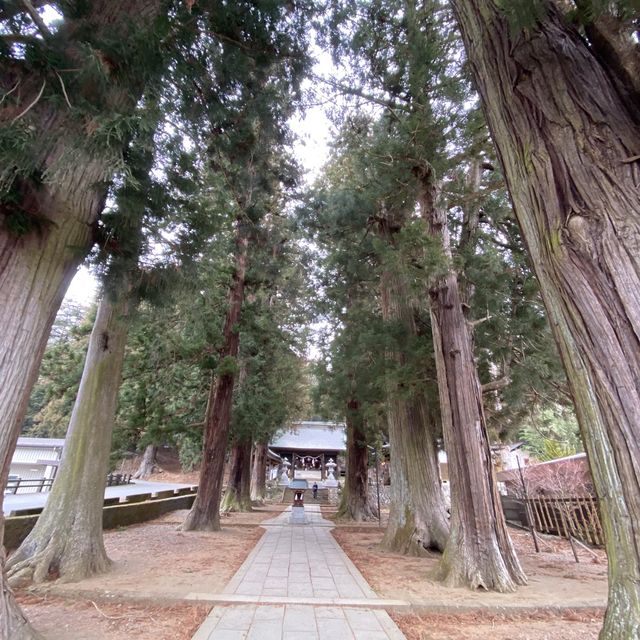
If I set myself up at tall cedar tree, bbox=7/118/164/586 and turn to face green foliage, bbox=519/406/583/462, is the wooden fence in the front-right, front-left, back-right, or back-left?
front-right

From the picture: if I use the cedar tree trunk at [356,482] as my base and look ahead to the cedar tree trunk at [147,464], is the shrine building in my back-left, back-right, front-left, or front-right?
front-right

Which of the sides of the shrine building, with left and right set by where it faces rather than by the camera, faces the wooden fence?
front

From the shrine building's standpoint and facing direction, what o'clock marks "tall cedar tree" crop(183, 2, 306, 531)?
The tall cedar tree is roughly at 12 o'clock from the shrine building.

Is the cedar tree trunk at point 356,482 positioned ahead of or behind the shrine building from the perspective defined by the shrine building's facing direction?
ahead

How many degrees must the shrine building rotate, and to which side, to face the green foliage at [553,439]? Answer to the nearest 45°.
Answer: approximately 45° to its left

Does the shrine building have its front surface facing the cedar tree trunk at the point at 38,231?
yes

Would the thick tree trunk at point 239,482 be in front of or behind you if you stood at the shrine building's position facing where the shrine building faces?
in front

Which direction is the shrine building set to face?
toward the camera

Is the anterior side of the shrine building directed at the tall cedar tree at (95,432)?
yes

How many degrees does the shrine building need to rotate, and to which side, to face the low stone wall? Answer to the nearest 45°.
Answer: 0° — it already faces it
